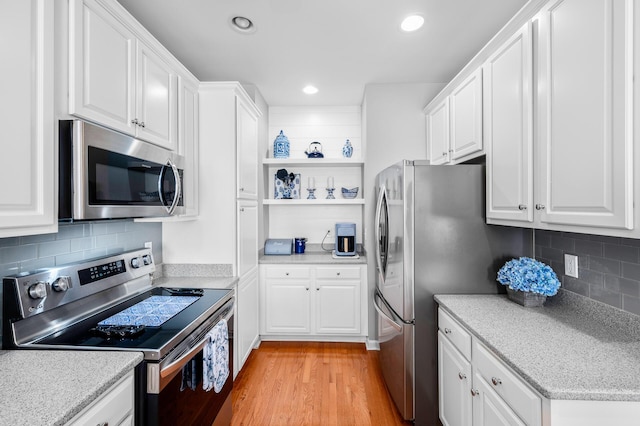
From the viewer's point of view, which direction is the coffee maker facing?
toward the camera

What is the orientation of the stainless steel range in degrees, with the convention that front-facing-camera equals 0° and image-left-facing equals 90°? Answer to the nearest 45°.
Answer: approximately 315°

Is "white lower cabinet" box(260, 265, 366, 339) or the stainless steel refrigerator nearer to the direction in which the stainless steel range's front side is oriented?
the stainless steel refrigerator

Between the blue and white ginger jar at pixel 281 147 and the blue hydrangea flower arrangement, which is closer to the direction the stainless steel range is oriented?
the blue hydrangea flower arrangement

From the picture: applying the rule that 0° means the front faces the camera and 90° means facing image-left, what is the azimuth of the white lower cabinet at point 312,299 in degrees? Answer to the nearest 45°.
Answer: approximately 0°

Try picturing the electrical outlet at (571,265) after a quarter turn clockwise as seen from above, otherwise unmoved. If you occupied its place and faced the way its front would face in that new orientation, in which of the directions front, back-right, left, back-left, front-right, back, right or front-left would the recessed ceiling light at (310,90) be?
front-left

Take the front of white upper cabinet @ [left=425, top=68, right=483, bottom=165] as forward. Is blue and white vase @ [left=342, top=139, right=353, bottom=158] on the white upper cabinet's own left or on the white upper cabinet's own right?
on the white upper cabinet's own right

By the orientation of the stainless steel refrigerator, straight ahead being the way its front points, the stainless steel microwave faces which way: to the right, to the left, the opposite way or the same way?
the opposite way

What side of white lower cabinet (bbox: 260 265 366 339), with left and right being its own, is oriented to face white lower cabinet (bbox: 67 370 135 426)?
front

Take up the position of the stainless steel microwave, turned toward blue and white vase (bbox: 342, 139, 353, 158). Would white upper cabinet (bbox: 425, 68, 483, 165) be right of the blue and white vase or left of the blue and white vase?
right

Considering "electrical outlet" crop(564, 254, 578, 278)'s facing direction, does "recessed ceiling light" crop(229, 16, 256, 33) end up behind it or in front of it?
in front

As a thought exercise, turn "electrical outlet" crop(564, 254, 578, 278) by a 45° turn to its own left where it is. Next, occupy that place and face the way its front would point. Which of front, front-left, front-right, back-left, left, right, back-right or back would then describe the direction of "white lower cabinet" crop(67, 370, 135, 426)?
front-right

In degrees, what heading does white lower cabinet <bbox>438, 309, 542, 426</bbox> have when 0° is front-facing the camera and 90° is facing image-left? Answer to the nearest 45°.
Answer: approximately 45°

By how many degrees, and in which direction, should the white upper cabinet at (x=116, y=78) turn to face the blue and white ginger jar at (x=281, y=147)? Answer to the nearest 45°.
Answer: approximately 90° to its left

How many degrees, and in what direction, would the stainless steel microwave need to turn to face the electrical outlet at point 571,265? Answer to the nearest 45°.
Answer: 0° — it already faces it

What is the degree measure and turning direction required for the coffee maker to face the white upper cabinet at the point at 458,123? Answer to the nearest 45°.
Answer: approximately 45° to its left

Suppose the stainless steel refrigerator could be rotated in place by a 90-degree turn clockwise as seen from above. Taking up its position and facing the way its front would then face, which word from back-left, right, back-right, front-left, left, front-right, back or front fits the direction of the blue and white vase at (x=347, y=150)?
front-left

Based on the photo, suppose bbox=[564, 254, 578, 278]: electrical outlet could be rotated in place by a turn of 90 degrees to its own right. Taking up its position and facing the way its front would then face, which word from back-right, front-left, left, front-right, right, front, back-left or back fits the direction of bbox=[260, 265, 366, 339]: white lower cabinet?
front-left

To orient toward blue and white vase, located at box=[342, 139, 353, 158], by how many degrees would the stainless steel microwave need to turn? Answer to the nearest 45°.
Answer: approximately 90° to its left
